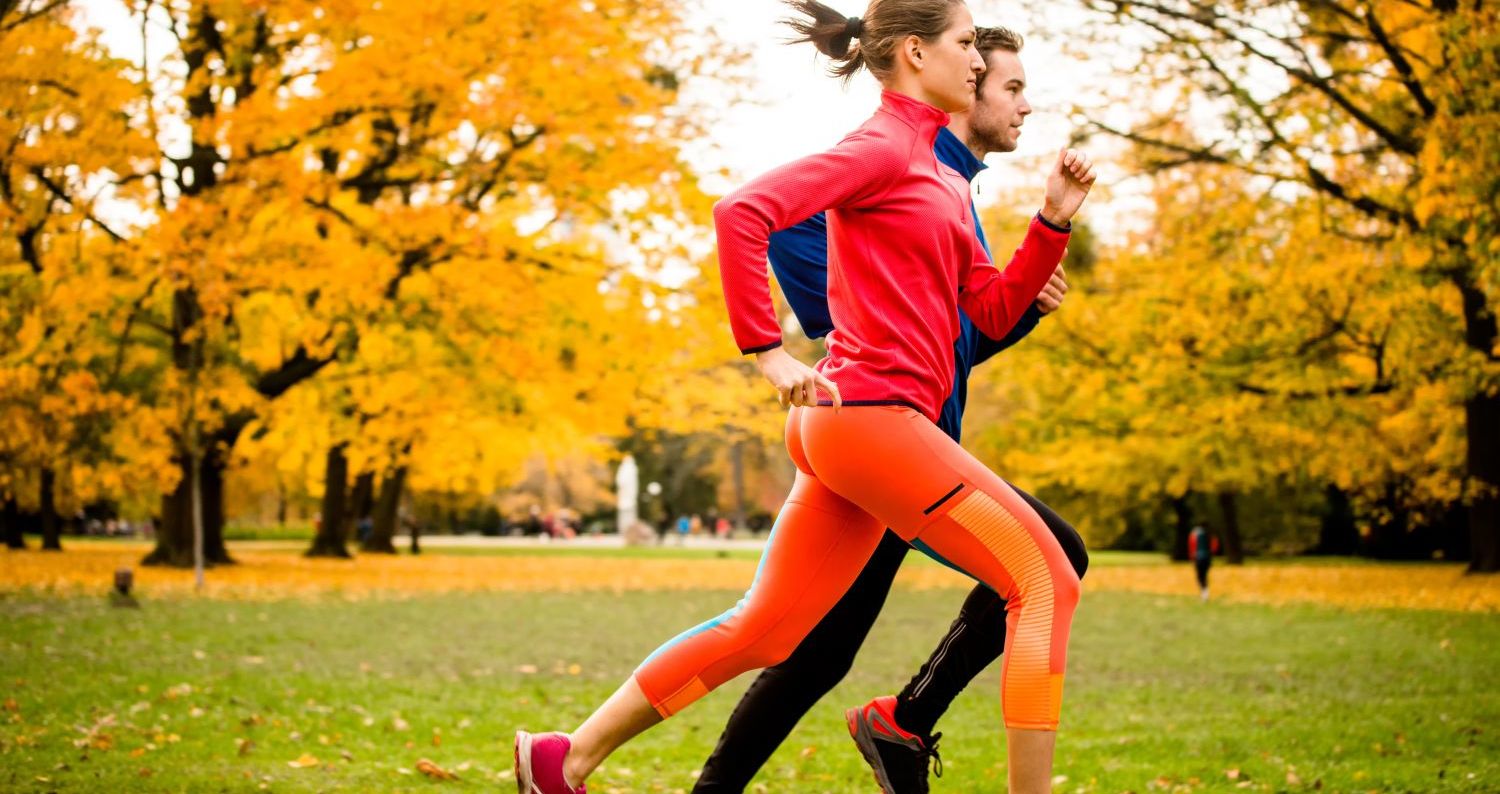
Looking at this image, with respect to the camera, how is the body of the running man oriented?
to the viewer's right

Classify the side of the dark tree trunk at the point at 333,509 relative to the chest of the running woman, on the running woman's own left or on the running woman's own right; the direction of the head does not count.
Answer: on the running woman's own left

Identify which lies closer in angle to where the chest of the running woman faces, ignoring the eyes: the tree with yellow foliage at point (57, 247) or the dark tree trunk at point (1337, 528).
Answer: the dark tree trunk

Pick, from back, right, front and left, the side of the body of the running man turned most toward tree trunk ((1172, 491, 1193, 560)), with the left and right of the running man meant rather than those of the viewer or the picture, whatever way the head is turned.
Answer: left

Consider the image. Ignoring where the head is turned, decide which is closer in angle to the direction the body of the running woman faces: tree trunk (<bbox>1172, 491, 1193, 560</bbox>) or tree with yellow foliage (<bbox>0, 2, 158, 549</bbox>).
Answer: the tree trunk

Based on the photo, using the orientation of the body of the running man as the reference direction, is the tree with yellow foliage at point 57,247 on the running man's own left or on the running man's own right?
on the running man's own left

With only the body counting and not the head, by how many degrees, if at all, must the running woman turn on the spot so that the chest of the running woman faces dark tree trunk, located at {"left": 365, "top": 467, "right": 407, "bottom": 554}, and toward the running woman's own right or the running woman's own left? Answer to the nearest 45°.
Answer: approximately 90° to the running woman's own left

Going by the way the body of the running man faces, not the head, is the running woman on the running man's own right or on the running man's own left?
on the running man's own right

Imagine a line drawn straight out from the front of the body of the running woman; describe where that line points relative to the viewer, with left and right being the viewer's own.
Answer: facing to the right of the viewer
